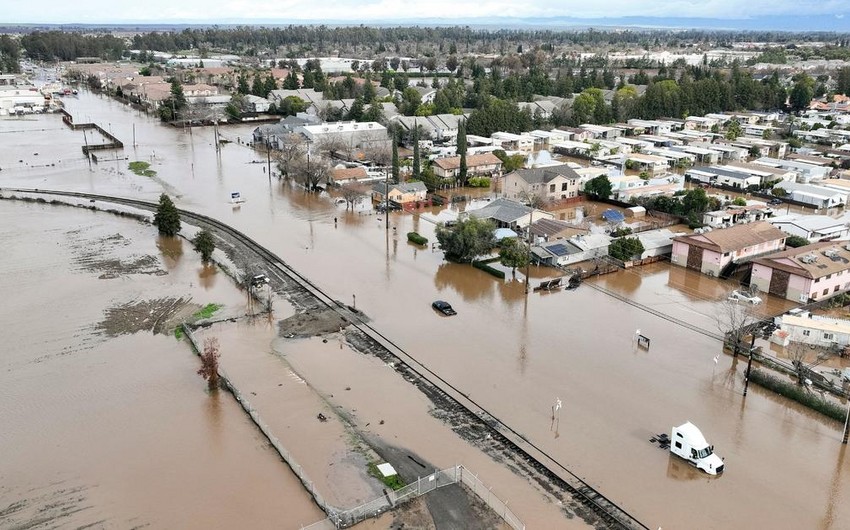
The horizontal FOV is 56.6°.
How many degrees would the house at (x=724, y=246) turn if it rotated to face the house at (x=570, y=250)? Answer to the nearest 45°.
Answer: approximately 45° to its right

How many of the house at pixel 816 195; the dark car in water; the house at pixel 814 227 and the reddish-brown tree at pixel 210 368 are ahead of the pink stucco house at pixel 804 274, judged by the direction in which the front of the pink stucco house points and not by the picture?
2

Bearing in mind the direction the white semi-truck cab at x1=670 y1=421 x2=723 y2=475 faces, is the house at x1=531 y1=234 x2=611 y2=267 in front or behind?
behind

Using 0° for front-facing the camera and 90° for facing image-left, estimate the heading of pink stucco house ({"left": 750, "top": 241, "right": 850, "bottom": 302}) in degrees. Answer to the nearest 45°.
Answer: approximately 45°

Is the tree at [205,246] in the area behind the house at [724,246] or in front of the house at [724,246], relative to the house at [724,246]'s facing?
in front

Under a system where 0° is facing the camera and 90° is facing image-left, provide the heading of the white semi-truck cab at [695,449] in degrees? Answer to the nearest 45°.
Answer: approximately 315°

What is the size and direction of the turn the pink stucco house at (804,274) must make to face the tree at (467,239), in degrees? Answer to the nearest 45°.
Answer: approximately 45° to its right

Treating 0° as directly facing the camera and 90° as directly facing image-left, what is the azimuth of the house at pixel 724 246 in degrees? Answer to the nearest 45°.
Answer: approximately 45°

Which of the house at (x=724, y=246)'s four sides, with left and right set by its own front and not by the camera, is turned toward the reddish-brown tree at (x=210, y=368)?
front

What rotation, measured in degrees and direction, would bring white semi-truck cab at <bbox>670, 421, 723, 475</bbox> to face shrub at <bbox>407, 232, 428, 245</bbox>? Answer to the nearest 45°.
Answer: approximately 180°

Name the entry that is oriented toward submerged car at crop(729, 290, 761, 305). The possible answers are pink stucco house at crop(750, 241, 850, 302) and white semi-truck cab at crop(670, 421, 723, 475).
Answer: the pink stucco house

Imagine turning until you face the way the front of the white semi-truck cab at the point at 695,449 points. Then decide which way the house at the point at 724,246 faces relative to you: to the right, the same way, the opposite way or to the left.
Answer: to the right

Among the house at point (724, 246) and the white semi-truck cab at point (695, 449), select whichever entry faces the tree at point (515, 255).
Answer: the house

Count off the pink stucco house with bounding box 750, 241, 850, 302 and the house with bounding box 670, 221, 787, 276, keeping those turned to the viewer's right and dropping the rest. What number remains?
0
